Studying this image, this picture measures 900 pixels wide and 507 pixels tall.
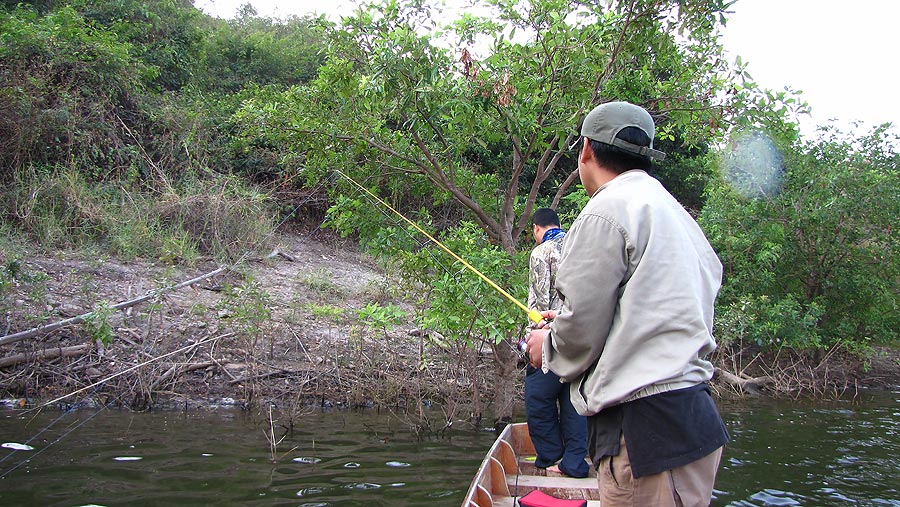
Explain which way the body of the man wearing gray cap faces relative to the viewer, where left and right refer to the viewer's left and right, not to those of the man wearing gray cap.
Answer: facing away from the viewer and to the left of the viewer

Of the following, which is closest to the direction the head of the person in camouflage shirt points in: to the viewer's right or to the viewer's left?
to the viewer's left

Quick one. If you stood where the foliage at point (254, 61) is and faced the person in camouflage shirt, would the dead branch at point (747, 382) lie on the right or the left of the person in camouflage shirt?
left

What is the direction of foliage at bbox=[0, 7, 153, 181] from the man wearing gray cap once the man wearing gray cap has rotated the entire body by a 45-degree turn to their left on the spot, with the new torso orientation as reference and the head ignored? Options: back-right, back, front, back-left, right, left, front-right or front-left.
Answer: front-right

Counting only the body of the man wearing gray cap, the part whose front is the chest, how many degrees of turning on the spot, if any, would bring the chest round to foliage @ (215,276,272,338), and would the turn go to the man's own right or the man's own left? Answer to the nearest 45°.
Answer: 0° — they already face it

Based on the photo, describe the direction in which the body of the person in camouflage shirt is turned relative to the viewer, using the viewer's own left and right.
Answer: facing away from the viewer and to the left of the viewer

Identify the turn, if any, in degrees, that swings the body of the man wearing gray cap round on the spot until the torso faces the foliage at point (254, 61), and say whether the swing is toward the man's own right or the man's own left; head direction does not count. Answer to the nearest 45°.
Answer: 0° — they already face it

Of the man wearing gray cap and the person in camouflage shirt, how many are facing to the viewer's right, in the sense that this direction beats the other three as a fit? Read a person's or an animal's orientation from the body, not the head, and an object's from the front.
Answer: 0

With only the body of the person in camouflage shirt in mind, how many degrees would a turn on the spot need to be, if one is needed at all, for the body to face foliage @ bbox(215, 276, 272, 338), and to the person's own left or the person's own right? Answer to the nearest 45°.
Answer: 0° — they already face it

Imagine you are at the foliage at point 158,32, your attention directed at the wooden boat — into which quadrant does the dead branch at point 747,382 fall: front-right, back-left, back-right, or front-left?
front-left

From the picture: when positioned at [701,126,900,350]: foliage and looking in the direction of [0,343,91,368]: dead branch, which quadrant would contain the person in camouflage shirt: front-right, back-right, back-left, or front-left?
front-left

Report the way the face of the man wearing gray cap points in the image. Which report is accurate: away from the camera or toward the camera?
away from the camera

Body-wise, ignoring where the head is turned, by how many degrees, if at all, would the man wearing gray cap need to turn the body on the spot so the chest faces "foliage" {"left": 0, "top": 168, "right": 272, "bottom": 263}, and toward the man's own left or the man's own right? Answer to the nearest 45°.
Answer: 0° — they already face it

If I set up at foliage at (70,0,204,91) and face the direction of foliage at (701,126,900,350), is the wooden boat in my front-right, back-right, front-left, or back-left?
front-right

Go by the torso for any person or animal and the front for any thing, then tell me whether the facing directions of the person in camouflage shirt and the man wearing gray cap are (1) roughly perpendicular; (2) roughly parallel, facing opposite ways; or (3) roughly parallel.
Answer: roughly parallel
